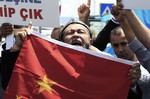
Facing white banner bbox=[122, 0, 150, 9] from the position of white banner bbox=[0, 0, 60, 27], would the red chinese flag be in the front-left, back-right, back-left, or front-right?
front-right

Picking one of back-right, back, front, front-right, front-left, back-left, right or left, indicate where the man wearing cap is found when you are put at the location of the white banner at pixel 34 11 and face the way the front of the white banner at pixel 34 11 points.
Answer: front-left

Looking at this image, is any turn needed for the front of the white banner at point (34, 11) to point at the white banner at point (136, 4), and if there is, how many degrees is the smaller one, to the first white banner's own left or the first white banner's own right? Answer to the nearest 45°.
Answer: approximately 45° to the first white banner's own left

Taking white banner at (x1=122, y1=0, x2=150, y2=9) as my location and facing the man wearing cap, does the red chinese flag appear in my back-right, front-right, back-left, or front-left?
front-left

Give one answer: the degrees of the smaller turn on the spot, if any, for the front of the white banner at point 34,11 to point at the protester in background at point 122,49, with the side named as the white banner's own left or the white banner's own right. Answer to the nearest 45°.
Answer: approximately 90° to the white banner's own left

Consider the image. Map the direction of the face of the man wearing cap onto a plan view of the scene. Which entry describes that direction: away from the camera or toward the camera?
toward the camera

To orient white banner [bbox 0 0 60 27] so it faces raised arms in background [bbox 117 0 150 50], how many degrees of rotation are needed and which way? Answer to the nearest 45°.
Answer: approximately 45° to its left

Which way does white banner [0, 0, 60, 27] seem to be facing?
toward the camera
